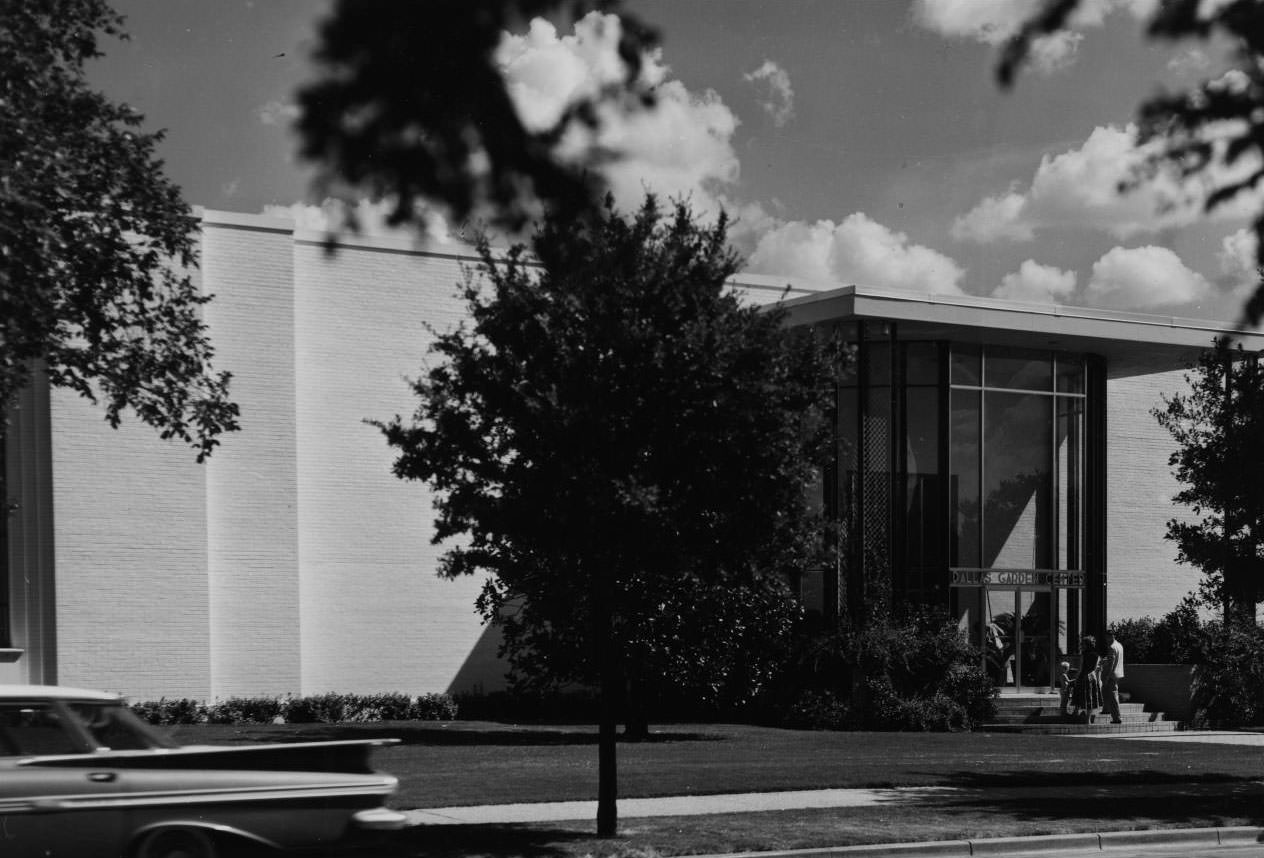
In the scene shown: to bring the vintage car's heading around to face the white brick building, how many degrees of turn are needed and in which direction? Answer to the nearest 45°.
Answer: approximately 90° to its right

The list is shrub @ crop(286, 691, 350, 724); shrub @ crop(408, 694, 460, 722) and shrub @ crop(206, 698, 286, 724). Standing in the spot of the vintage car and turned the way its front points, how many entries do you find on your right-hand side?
3

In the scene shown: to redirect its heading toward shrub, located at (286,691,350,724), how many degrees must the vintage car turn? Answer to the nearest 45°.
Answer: approximately 90° to its right

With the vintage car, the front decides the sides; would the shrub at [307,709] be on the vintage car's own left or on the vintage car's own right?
on the vintage car's own right

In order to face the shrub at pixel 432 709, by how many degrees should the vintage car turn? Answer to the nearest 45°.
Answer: approximately 90° to its right

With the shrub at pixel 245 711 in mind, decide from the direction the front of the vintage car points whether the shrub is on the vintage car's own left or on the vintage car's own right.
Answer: on the vintage car's own right

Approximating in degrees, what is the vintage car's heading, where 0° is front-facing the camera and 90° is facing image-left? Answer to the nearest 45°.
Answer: approximately 90°

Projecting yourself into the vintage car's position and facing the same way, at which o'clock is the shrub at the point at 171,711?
The shrub is roughly at 3 o'clock from the vintage car.
